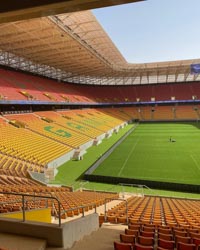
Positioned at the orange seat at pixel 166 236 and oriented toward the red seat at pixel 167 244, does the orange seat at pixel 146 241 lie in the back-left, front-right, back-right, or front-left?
front-right

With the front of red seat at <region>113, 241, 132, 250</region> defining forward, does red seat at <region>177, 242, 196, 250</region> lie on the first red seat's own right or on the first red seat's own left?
on the first red seat's own right

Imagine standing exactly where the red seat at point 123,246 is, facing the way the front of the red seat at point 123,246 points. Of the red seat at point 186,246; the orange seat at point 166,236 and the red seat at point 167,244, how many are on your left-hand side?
0

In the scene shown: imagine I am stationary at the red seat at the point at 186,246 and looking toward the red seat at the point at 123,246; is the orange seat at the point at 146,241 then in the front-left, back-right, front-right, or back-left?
front-right

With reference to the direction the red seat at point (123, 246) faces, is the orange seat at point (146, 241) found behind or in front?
in front

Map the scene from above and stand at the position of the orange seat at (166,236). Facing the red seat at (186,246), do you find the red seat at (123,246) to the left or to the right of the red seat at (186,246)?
right

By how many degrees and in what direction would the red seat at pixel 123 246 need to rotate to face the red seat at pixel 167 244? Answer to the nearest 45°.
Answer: approximately 45° to its right

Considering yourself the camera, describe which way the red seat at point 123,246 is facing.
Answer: facing away from the viewer
